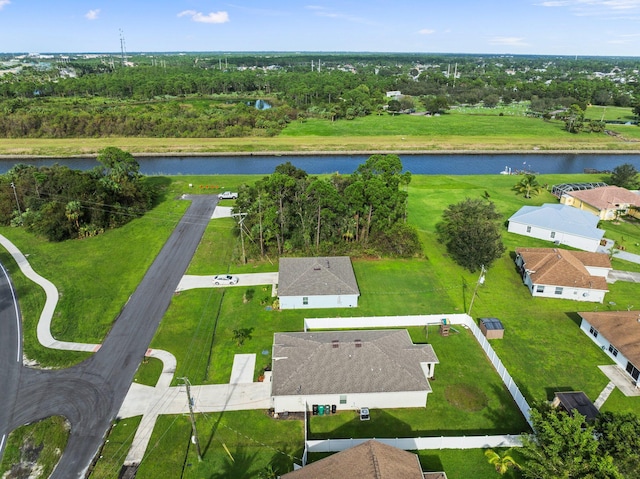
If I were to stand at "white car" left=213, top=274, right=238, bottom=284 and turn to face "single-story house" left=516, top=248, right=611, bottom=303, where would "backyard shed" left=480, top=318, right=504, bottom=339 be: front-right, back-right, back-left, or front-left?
front-right

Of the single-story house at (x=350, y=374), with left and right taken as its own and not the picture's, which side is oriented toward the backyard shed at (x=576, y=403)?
back

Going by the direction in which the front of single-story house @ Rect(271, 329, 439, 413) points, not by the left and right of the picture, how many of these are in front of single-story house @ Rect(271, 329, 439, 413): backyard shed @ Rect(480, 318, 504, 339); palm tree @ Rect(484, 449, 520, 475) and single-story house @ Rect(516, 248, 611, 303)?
0

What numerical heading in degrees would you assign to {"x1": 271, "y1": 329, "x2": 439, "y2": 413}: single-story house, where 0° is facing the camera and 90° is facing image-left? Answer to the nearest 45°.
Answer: approximately 90°

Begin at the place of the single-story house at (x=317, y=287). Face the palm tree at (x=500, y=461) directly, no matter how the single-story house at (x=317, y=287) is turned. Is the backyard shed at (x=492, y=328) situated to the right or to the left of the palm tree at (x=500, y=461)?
left

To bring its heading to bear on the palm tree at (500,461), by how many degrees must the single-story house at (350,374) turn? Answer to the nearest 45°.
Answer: approximately 135° to its left

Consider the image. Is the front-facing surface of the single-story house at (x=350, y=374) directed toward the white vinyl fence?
no

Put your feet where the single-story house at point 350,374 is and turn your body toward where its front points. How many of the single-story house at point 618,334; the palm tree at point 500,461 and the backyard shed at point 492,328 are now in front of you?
0

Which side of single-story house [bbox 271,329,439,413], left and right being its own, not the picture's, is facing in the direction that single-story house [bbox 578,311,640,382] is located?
back

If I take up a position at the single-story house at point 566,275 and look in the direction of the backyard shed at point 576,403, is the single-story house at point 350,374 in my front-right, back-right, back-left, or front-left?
front-right

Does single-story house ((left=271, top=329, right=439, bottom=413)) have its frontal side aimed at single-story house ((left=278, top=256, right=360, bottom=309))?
no

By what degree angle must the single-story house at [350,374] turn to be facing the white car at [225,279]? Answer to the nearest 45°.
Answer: approximately 45° to its right

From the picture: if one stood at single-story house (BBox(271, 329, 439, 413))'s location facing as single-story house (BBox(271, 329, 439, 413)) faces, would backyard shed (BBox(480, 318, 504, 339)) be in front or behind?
behind
